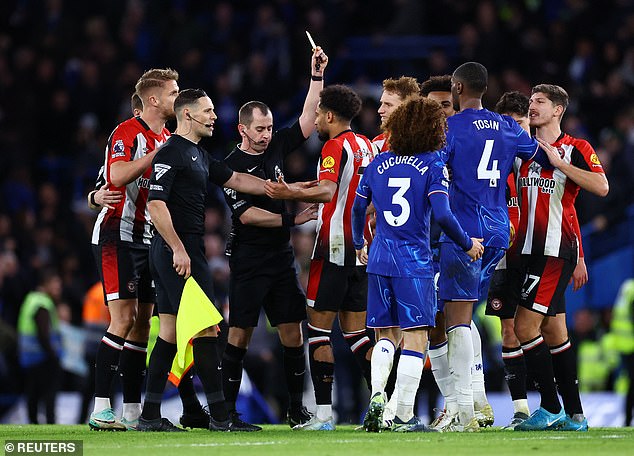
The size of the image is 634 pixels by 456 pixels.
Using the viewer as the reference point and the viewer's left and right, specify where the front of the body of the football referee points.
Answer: facing the viewer and to the right of the viewer

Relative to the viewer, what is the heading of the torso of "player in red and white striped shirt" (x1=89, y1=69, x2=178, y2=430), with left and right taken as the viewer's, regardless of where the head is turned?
facing to the right of the viewer

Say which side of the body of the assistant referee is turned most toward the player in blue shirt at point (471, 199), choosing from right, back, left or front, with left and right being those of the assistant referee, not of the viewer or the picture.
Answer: front

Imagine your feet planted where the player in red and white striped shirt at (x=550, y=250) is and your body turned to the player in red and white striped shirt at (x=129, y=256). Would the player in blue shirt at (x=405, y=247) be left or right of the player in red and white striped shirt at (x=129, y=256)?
left

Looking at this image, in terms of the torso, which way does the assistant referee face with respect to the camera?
to the viewer's right

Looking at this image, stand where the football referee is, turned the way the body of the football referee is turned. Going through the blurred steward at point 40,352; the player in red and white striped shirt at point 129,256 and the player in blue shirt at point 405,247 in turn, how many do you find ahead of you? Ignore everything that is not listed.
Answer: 1

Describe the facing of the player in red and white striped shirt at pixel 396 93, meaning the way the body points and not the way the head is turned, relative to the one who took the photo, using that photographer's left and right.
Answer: facing the viewer and to the left of the viewer

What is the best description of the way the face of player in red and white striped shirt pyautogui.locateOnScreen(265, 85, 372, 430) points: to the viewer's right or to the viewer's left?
to the viewer's left
